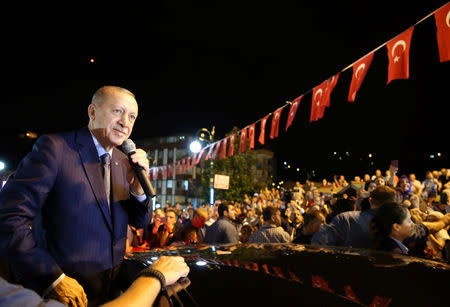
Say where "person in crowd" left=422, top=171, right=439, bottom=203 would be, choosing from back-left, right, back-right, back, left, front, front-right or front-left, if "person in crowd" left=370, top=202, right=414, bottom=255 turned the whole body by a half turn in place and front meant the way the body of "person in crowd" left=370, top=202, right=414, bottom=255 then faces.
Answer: right

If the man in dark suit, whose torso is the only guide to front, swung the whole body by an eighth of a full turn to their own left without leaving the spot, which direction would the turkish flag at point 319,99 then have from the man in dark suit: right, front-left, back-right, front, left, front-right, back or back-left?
front-left

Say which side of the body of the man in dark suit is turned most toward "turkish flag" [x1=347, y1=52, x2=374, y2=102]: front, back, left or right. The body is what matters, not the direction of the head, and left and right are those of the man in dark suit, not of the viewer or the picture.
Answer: left

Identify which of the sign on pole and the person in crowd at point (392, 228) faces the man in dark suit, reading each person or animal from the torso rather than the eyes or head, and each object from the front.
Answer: the sign on pole

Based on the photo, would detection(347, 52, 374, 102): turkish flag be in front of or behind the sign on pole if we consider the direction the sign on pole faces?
in front

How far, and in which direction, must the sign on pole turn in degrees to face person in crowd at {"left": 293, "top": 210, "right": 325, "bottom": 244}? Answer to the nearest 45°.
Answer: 0° — it already faces them

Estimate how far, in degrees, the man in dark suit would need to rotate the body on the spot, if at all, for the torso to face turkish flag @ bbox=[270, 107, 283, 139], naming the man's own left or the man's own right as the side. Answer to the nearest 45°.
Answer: approximately 90° to the man's own left
